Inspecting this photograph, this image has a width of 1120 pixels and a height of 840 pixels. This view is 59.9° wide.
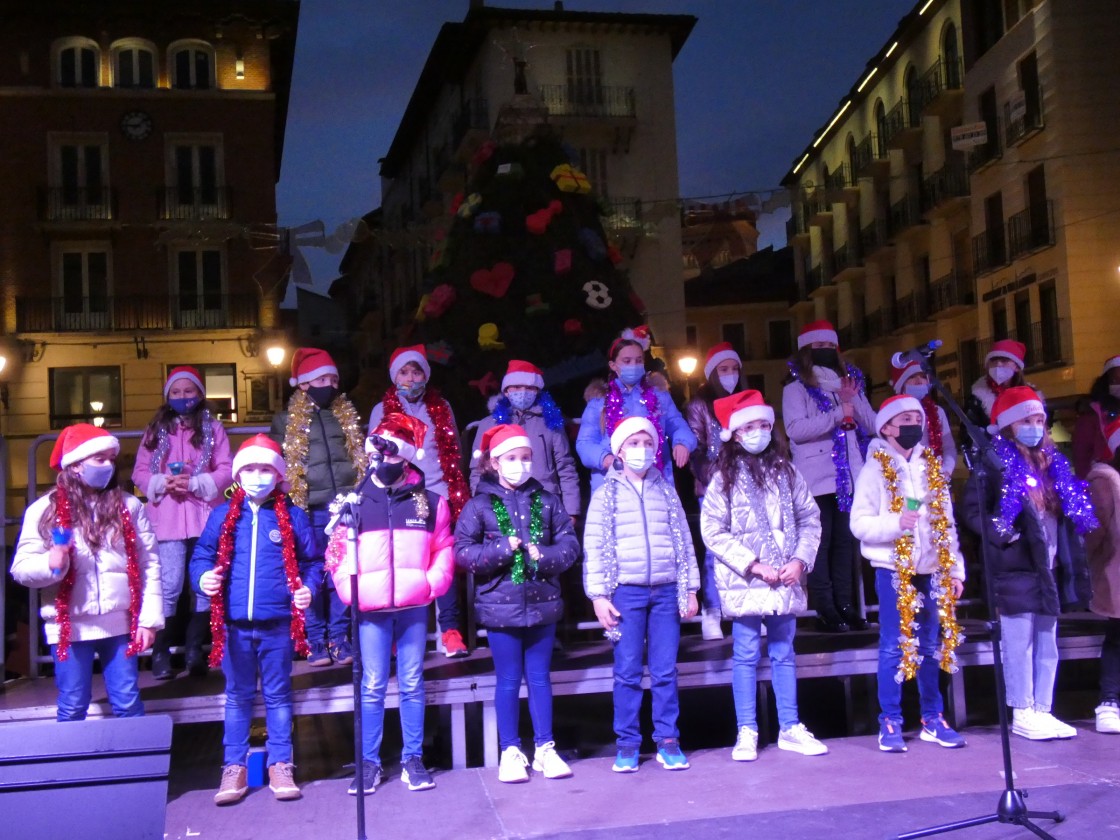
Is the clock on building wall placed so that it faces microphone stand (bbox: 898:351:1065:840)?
yes

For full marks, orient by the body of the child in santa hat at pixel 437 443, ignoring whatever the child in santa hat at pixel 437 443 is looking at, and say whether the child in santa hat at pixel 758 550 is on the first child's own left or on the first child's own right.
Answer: on the first child's own left

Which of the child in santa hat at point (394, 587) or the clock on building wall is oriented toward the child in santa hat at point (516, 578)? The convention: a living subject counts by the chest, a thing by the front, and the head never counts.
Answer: the clock on building wall

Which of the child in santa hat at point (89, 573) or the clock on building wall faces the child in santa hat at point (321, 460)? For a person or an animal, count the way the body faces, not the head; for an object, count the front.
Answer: the clock on building wall

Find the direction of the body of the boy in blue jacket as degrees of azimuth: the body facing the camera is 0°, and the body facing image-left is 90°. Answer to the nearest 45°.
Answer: approximately 0°

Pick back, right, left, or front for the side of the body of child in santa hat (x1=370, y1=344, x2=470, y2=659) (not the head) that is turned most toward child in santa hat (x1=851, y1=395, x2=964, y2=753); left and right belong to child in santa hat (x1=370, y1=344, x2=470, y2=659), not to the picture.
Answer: left

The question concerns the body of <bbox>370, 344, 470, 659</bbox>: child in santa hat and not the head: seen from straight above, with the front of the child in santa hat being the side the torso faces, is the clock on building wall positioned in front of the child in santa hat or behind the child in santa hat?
behind

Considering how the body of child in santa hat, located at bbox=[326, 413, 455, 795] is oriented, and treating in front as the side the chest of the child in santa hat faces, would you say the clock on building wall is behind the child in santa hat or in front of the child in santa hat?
behind

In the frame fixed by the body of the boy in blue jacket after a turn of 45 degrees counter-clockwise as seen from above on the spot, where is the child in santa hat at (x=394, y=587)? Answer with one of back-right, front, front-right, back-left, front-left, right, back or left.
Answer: front-left
